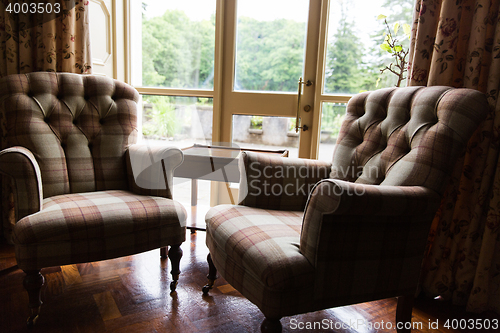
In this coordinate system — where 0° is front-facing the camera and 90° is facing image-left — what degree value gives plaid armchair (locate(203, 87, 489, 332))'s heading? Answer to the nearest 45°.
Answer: approximately 45°

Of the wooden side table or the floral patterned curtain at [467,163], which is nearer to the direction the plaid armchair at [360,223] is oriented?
the wooden side table

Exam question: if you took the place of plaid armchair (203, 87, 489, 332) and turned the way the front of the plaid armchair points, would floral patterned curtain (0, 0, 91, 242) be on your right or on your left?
on your right

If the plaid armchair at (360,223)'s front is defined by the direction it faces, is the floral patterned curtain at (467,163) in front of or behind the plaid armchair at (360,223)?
behind

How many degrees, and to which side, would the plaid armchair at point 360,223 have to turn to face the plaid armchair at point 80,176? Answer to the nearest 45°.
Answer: approximately 45° to its right

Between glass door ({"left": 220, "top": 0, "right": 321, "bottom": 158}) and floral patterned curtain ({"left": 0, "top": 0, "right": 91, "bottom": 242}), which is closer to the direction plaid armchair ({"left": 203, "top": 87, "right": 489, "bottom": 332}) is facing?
the floral patterned curtain

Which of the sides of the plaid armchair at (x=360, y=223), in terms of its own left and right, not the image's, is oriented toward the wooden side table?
right

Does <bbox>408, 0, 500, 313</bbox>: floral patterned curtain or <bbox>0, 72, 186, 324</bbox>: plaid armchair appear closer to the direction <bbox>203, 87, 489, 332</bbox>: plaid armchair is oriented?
the plaid armchair

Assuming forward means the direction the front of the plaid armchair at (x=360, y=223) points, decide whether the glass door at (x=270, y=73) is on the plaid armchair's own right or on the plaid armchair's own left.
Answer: on the plaid armchair's own right

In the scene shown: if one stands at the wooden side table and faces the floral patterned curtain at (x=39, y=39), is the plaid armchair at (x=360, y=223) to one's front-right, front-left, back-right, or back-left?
back-left
